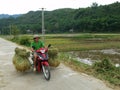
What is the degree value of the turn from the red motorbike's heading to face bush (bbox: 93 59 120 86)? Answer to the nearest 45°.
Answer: approximately 45° to its left

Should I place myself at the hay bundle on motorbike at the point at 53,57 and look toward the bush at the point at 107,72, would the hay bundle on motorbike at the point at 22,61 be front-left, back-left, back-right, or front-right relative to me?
back-right

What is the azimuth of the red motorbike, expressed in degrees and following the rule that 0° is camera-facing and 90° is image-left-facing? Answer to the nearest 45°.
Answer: approximately 315°
